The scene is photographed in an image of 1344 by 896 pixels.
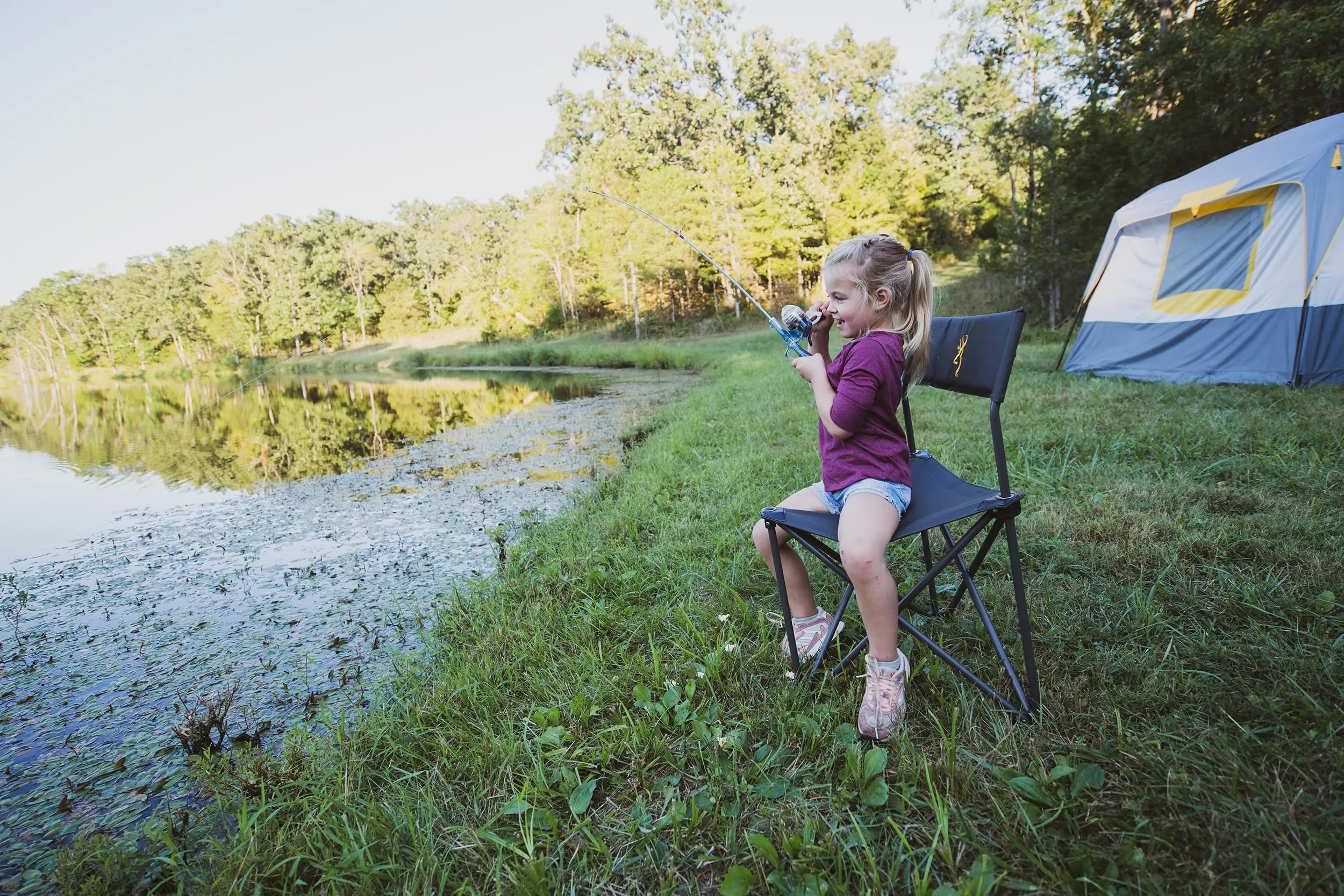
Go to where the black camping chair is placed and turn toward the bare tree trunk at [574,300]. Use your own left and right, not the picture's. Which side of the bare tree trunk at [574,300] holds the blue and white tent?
right

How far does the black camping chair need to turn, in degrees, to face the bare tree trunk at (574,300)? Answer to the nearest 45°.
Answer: approximately 90° to its right

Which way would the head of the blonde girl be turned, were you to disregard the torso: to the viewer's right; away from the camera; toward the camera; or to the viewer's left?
to the viewer's left

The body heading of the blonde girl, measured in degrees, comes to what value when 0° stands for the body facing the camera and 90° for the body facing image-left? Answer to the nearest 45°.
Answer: approximately 90°

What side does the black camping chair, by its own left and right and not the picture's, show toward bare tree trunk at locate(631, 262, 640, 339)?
right

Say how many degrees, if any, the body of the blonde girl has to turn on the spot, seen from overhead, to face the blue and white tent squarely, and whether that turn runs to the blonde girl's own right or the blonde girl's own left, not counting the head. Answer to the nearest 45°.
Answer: approximately 135° to the blonde girl's own right

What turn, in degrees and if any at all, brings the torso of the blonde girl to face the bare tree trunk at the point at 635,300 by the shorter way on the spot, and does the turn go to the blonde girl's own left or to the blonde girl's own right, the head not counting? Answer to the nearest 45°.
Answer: approximately 90° to the blonde girl's own right

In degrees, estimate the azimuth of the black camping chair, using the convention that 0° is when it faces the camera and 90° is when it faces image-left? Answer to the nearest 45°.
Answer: approximately 45°

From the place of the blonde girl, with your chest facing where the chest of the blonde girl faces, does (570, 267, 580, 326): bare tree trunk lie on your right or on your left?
on your right

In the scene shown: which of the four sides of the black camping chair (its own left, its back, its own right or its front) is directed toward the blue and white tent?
back
